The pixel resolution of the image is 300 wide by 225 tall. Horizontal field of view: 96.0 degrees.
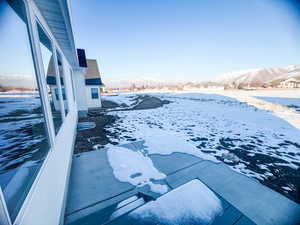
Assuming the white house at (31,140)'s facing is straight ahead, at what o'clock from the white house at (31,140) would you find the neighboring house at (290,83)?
The neighboring house is roughly at 12 o'clock from the white house.

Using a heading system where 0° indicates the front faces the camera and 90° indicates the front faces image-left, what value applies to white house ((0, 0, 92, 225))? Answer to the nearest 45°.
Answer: approximately 270°
